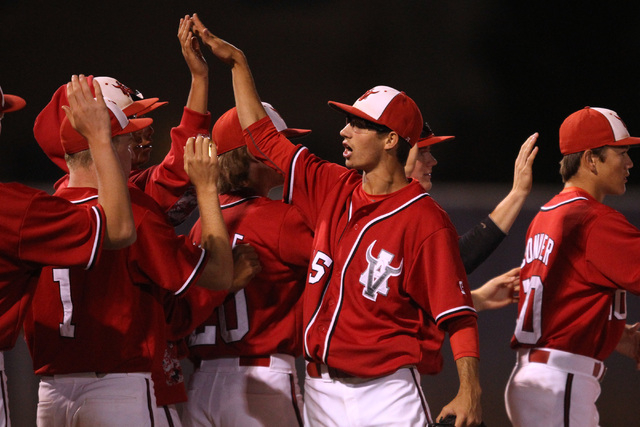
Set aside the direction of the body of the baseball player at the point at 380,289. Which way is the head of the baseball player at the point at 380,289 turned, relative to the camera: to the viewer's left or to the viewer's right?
to the viewer's left

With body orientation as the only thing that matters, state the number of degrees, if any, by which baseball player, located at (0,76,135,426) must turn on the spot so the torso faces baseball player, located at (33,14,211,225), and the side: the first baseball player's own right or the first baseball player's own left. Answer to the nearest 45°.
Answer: approximately 45° to the first baseball player's own left

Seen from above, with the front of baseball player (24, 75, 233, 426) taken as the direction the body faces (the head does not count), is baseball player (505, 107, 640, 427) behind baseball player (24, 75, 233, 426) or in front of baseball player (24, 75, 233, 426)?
in front

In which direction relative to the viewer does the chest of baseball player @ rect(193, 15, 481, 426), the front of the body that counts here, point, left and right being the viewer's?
facing the viewer and to the left of the viewer

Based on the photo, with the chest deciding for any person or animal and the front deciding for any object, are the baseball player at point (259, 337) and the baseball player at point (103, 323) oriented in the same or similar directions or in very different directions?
same or similar directions

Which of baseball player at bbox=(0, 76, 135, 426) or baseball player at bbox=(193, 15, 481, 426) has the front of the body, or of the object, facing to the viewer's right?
baseball player at bbox=(0, 76, 135, 426)

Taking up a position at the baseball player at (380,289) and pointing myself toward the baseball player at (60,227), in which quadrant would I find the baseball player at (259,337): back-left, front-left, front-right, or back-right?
front-right

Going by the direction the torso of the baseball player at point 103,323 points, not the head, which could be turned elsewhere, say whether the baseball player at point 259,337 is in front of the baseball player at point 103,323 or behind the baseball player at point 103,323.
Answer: in front

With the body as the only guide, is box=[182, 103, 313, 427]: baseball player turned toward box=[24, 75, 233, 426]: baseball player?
no

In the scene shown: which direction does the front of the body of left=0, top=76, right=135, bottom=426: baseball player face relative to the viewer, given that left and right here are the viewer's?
facing to the right of the viewer
